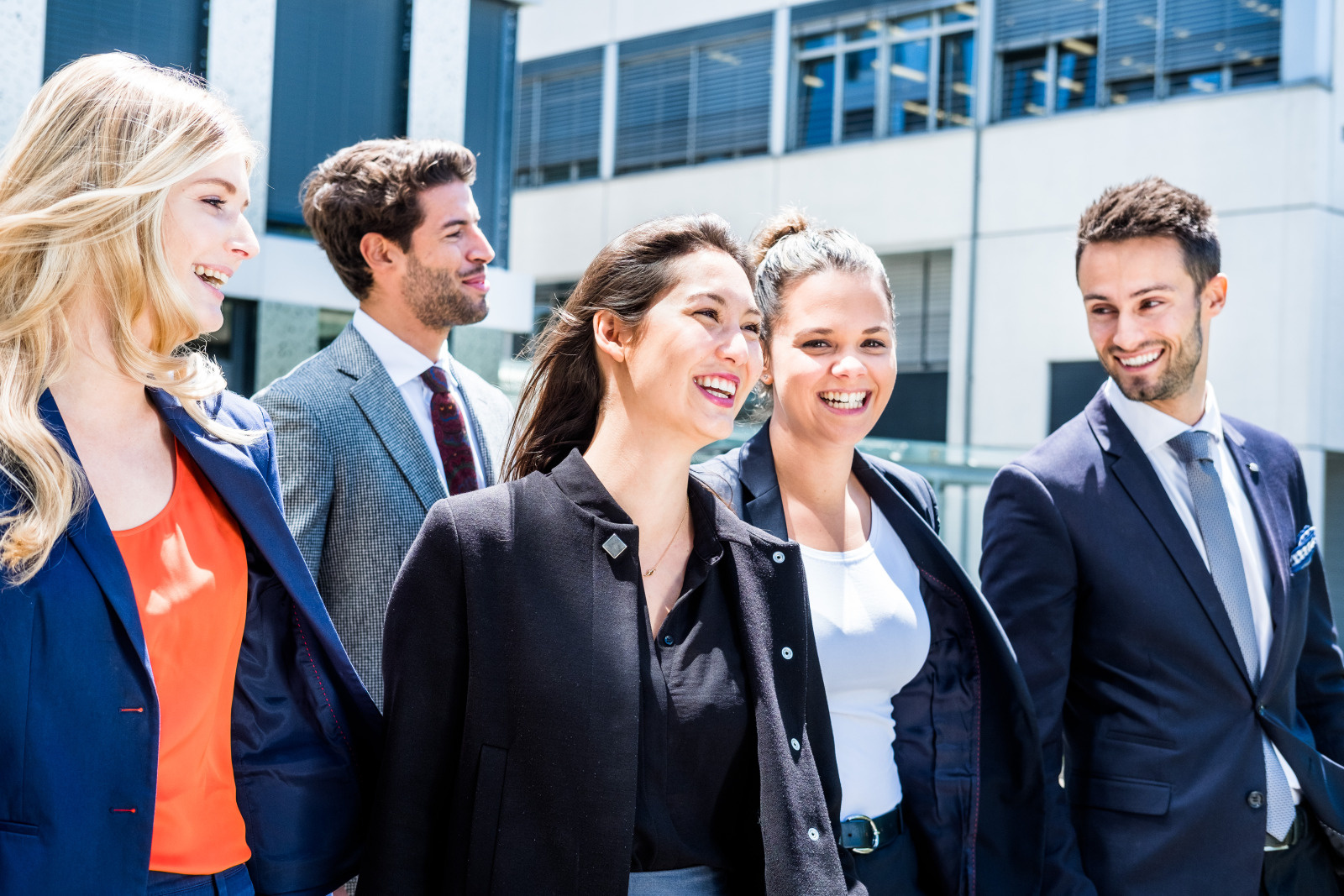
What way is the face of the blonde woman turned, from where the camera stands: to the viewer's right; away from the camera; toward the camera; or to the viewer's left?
to the viewer's right

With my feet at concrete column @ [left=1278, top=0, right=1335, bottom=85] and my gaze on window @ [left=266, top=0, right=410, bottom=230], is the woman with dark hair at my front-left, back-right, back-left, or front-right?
front-left

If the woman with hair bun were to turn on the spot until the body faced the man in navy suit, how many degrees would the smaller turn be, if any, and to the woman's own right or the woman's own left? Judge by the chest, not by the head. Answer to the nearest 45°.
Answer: approximately 90° to the woman's own left

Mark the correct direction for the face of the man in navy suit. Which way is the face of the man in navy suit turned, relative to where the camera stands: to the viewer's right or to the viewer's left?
to the viewer's left

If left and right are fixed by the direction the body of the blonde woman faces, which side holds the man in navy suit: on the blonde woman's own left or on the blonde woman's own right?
on the blonde woman's own left

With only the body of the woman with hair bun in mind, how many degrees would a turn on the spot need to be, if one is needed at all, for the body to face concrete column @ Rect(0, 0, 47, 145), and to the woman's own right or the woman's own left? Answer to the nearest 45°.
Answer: approximately 180°

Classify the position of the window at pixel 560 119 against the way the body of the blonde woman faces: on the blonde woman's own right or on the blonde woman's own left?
on the blonde woman's own left

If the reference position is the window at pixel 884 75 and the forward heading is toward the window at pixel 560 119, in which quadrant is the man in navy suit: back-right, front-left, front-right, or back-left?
back-left

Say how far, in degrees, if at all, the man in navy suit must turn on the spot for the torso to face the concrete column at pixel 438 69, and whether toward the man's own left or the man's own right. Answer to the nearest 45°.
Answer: approximately 180°

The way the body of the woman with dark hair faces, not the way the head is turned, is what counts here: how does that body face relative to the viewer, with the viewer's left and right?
facing the viewer and to the right of the viewer

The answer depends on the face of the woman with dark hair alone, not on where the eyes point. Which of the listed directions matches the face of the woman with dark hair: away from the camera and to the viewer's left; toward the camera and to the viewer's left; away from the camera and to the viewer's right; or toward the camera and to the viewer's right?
toward the camera and to the viewer's right

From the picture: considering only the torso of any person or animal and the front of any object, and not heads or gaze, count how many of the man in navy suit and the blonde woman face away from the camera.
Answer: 0

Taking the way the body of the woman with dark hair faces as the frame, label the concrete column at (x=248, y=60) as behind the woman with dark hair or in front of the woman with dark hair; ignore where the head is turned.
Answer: behind
